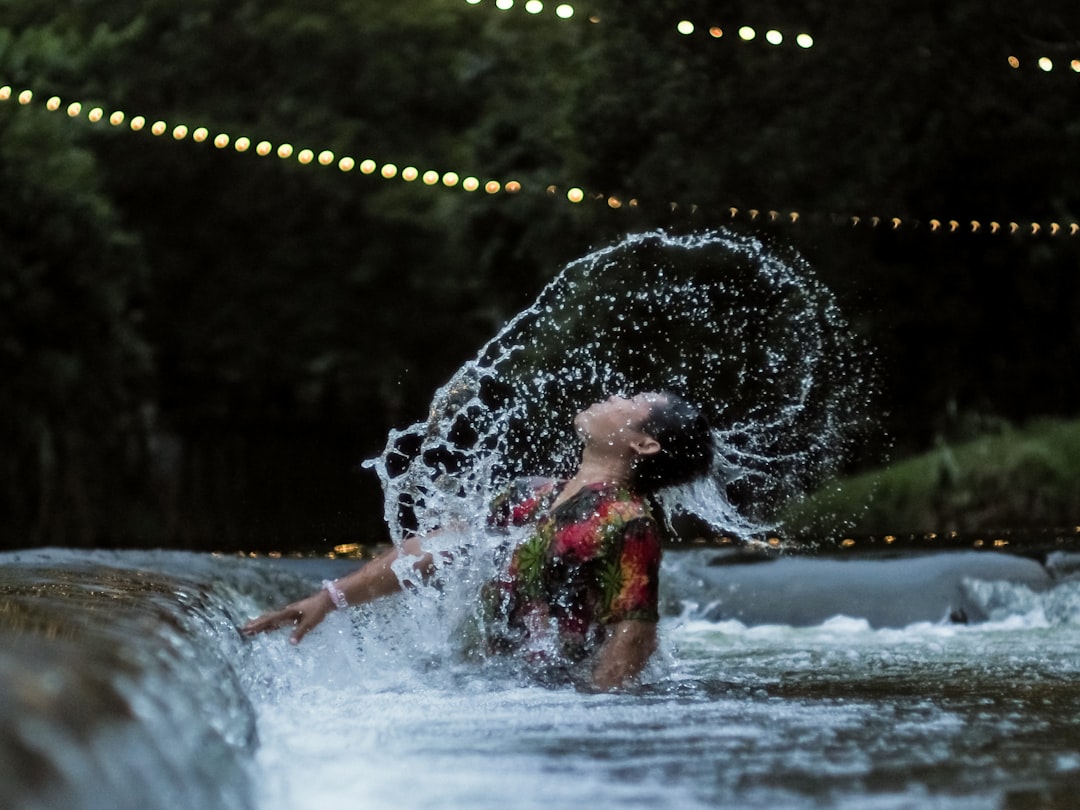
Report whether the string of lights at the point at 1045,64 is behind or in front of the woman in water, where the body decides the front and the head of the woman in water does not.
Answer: behind

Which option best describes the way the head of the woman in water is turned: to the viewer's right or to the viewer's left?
to the viewer's left

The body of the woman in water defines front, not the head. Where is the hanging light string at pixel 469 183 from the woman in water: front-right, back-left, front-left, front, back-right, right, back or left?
back-right

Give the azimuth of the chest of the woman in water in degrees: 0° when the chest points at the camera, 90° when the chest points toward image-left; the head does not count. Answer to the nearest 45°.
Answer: approximately 45°
